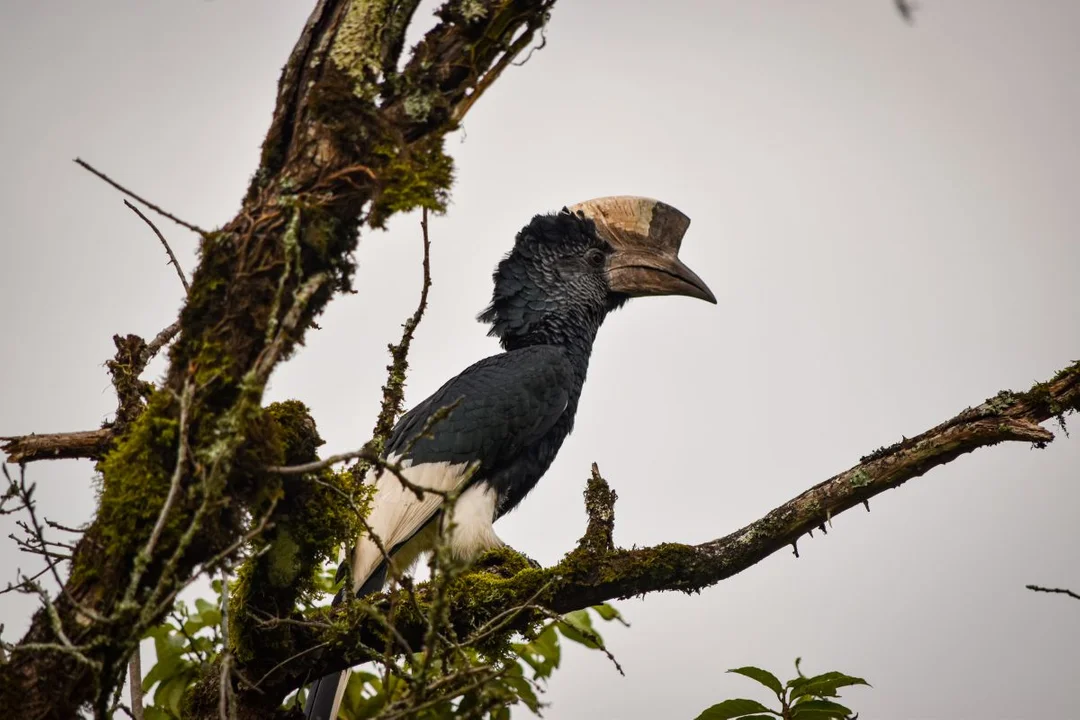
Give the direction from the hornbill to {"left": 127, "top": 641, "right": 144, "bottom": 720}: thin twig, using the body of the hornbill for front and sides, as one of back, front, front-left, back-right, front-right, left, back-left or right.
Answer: back-right

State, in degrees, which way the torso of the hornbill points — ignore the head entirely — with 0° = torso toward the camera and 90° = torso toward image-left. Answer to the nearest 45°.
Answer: approximately 270°

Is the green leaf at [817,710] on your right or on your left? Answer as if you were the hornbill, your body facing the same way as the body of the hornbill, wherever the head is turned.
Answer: on your right

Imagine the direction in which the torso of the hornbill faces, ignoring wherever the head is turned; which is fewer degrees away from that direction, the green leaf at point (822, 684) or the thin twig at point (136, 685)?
the green leaf
